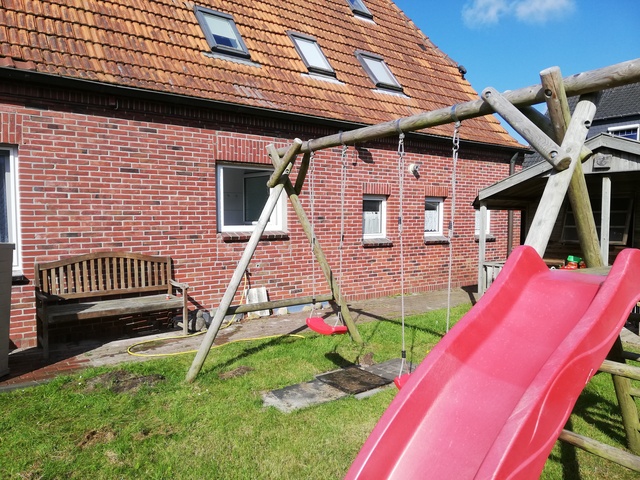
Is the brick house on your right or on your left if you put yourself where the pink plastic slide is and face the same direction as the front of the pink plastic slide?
on your right

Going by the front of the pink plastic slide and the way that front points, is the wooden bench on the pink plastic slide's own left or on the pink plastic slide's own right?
on the pink plastic slide's own right

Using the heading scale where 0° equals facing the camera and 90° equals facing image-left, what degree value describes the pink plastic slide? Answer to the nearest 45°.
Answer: approximately 45°
